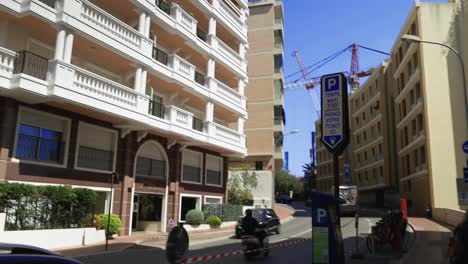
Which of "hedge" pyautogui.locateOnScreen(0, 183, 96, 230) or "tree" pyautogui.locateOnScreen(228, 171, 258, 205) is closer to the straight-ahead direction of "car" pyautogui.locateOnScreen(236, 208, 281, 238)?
the hedge

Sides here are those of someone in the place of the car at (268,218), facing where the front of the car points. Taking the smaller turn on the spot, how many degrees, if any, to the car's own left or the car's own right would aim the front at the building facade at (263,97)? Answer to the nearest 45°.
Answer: approximately 135° to the car's own right

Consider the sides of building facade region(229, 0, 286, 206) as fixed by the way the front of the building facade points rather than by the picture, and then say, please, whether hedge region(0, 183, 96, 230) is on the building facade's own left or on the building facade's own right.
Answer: on the building facade's own right

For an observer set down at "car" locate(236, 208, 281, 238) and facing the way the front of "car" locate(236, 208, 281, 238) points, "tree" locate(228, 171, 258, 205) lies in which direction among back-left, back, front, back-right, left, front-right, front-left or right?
back-right

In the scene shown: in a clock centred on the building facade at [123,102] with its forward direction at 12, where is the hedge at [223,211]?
The hedge is roughly at 9 o'clock from the building facade.

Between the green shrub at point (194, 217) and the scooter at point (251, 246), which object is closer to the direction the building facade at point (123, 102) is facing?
the scooter

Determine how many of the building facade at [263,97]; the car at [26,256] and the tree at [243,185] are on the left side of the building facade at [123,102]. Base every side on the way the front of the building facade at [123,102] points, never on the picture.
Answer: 2

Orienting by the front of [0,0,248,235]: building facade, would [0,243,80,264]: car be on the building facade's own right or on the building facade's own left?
on the building facade's own right

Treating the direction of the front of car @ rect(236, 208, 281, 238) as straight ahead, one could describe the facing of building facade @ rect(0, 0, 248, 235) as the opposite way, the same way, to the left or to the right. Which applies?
to the left
